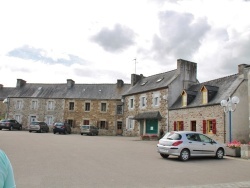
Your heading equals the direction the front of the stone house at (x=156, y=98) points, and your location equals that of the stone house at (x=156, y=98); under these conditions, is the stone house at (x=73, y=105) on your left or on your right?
on your right

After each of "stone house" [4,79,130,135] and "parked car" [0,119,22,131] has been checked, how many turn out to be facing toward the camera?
1

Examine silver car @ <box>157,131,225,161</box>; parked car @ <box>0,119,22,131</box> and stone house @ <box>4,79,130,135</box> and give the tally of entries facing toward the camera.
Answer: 1

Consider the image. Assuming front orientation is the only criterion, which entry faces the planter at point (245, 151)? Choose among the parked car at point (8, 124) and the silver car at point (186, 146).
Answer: the silver car

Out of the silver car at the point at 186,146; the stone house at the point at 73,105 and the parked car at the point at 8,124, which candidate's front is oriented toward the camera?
the stone house

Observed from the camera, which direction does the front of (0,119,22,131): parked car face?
facing away from the viewer and to the right of the viewer

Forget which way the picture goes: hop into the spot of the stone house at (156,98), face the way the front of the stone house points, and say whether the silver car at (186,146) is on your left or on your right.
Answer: on your left

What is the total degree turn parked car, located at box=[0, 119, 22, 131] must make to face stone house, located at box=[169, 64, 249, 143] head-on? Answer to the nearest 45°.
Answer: approximately 90° to its right
